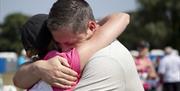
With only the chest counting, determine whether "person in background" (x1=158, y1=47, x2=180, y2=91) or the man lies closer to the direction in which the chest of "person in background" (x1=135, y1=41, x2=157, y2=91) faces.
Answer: the man

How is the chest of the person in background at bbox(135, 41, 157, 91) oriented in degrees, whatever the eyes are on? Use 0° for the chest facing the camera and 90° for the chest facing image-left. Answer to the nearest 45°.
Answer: approximately 45°

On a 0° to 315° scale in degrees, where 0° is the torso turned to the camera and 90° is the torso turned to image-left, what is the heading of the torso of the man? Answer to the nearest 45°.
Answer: approximately 90°

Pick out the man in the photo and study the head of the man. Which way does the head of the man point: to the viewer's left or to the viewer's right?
to the viewer's left
